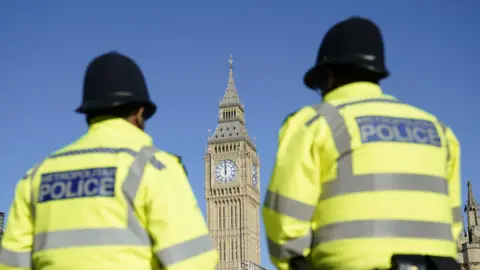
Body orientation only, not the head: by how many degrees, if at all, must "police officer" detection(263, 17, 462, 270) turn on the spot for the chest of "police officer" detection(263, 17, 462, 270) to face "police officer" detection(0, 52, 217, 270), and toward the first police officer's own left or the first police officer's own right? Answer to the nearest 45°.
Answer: approximately 45° to the first police officer's own left

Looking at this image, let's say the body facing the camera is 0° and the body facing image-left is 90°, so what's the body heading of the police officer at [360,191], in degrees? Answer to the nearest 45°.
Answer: approximately 135°

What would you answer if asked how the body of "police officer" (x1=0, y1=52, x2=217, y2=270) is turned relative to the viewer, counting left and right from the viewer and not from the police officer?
facing away from the viewer and to the right of the viewer

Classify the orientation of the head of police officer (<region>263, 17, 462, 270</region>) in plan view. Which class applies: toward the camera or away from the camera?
away from the camera

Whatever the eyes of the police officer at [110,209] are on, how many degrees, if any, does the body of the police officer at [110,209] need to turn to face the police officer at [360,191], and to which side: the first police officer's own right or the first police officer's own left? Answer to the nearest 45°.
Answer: approximately 45° to the first police officer's own right

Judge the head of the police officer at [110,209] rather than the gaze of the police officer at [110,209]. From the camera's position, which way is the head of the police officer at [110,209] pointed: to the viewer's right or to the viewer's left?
to the viewer's right
